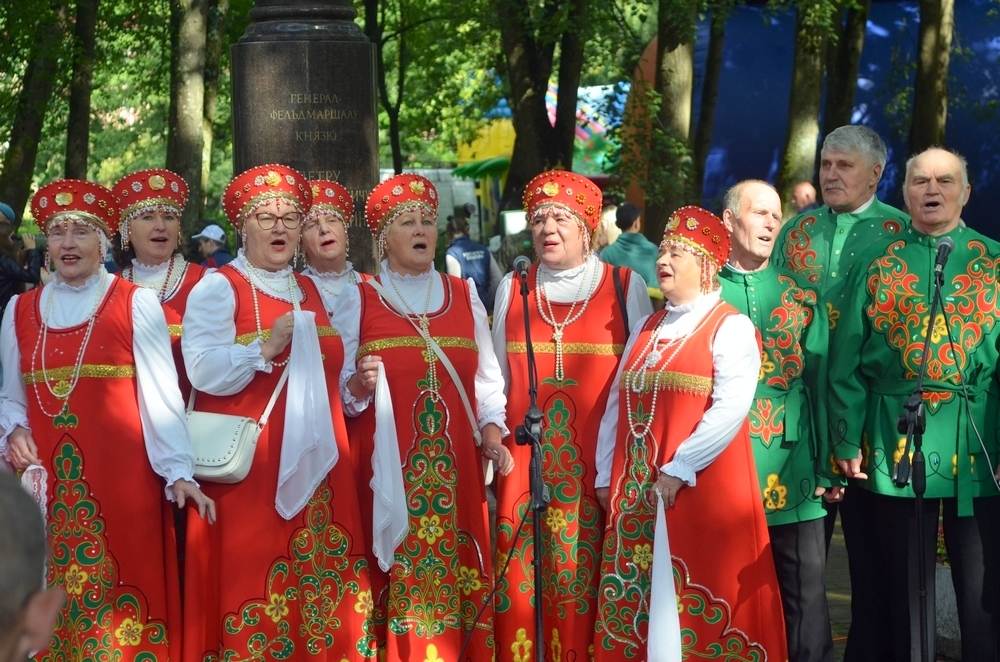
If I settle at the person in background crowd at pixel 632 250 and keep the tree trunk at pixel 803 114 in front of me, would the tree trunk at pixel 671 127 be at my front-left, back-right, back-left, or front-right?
front-left

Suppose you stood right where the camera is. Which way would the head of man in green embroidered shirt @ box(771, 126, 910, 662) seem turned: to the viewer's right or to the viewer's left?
to the viewer's left

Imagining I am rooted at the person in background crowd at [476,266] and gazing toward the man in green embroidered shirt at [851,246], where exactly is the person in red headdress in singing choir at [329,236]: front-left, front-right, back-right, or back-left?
front-right

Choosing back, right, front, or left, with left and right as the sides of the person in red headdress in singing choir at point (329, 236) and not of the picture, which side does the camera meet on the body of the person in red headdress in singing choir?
front

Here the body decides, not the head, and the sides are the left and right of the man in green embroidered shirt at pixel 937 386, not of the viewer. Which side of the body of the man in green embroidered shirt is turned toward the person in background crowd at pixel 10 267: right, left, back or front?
right

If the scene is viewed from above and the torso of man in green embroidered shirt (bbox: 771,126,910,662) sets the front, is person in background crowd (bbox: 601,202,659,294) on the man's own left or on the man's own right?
on the man's own right

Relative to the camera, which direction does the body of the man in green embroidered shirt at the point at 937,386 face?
toward the camera

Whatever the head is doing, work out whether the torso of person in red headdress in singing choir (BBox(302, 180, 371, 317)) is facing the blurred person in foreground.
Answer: yes

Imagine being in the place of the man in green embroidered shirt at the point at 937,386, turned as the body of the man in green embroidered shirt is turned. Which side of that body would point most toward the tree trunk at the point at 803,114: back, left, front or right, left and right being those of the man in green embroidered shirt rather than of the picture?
back

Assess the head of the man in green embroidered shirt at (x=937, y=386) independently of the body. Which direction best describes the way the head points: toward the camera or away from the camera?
toward the camera

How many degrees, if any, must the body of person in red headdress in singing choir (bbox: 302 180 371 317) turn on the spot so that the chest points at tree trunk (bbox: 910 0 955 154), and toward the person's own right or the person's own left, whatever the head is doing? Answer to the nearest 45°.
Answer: approximately 135° to the person's own left

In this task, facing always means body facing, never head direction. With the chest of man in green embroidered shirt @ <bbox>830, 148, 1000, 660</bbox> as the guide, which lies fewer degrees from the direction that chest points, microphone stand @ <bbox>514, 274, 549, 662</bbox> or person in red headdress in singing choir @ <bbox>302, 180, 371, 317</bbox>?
the microphone stand

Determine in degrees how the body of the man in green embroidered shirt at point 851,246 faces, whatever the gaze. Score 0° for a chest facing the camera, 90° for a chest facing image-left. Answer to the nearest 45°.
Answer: approximately 45°

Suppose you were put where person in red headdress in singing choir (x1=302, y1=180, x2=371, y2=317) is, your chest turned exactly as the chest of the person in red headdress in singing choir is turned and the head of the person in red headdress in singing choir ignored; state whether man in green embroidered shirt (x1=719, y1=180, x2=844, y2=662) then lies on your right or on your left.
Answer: on your left
